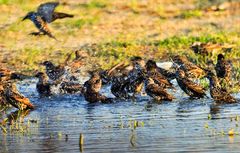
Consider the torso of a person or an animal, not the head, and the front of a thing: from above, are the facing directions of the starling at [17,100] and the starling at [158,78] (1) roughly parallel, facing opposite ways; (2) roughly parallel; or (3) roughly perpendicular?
roughly parallel

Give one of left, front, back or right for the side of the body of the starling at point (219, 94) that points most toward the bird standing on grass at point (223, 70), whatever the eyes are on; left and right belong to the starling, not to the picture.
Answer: right

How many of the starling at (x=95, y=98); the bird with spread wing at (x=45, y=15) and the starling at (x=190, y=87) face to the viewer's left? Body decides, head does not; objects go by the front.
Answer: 3

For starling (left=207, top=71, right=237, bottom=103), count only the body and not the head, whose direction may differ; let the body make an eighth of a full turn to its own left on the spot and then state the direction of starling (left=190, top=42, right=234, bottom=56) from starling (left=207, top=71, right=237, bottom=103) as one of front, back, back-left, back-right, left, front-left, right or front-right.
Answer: back-right

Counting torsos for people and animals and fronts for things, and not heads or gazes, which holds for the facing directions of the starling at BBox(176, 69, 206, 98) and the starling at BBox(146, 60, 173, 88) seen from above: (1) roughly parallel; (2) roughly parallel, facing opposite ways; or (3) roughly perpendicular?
roughly parallel

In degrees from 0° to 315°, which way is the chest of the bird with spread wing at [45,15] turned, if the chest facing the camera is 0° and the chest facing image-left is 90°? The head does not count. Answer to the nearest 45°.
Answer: approximately 90°

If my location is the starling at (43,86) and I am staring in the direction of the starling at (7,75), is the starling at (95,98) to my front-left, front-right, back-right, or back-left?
back-right

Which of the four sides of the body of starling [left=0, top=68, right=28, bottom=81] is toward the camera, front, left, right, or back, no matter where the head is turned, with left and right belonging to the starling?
left

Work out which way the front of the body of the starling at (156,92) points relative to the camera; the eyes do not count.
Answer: to the viewer's left

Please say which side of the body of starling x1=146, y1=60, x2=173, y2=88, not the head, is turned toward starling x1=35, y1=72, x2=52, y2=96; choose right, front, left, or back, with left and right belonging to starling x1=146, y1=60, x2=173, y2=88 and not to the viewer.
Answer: front

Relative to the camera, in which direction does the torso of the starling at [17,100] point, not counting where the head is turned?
to the viewer's left

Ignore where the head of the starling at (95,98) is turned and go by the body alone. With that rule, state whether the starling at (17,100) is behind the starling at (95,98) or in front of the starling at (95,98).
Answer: in front
